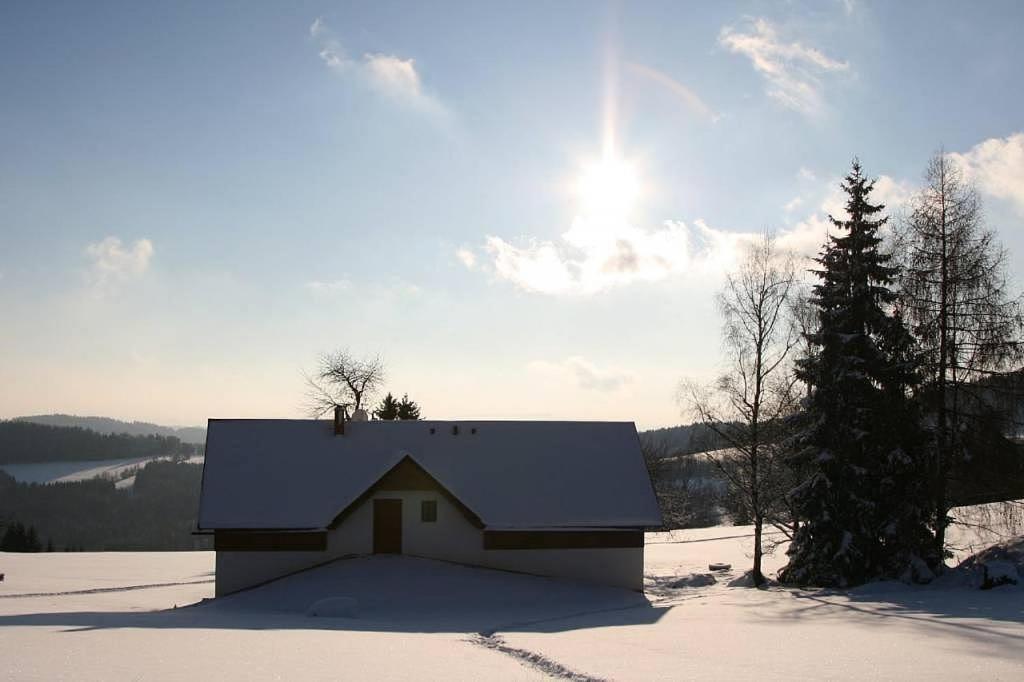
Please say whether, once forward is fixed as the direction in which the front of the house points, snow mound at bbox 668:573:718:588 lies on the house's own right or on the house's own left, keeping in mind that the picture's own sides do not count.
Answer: on the house's own left

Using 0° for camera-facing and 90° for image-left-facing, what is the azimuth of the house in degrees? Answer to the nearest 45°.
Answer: approximately 0°

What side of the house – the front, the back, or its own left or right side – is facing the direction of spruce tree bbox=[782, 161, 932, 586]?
left
